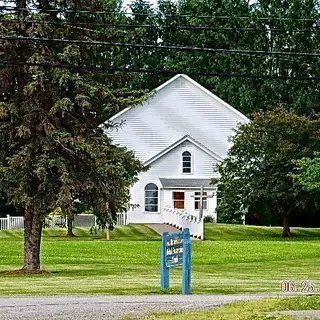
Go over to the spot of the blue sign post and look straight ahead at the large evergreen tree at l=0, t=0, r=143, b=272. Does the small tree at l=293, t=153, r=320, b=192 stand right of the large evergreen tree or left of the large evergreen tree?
right

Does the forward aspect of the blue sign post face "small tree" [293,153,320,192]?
no

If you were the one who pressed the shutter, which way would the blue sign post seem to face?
facing the viewer and to the left of the viewer

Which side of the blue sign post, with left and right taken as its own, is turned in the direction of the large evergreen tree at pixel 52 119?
right
